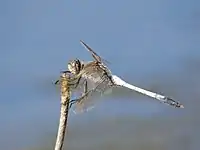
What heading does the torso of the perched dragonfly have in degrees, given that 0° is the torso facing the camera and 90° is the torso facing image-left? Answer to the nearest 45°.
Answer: approximately 90°
